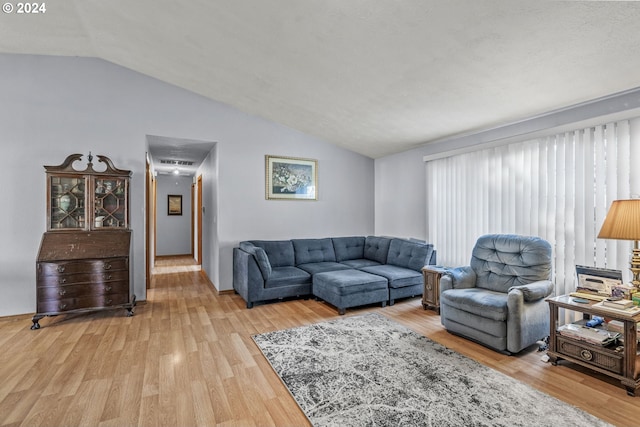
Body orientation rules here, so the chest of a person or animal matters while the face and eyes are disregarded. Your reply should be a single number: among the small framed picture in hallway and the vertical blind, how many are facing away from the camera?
0

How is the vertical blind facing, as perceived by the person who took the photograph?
facing the viewer and to the left of the viewer

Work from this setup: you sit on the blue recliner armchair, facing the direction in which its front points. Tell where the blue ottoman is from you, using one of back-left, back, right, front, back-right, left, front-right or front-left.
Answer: front-right

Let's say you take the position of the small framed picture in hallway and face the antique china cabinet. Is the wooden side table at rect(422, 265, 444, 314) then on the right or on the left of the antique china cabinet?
left

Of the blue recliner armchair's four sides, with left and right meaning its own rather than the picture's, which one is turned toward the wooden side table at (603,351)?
left

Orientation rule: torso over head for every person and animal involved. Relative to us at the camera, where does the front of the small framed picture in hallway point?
facing the viewer

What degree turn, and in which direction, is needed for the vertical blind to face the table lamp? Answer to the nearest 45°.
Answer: approximately 90° to its left

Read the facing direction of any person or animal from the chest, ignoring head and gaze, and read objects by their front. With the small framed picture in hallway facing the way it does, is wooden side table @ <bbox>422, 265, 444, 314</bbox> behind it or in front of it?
in front

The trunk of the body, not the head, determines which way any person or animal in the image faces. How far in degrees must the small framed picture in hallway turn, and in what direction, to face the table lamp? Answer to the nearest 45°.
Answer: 0° — it already faces it
